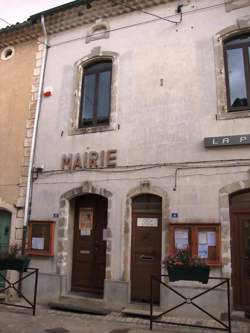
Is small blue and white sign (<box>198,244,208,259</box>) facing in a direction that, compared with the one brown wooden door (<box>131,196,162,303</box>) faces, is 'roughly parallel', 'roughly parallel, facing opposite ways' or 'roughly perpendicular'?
roughly parallel

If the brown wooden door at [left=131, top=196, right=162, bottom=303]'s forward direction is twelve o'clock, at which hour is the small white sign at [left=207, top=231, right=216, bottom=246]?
The small white sign is roughly at 10 o'clock from the brown wooden door.

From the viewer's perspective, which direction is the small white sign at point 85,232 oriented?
toward the camera

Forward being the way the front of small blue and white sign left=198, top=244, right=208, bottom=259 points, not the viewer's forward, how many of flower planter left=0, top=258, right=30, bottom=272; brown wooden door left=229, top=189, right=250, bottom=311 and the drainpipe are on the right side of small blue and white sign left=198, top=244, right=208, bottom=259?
2

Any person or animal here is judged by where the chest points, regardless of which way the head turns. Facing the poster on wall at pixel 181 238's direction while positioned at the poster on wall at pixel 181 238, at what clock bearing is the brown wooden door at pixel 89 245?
The brown wooden door is roughly at 4 o'clock from the poster on wall.

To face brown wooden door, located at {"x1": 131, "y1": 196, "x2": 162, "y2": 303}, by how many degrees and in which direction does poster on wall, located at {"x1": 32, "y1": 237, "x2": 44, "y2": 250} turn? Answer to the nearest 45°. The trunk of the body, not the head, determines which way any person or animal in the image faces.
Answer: approximately 45° to its left

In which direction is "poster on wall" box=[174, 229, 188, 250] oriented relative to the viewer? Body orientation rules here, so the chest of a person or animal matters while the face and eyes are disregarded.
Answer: toward the camera

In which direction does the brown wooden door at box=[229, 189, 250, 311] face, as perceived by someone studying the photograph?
facing the viewer

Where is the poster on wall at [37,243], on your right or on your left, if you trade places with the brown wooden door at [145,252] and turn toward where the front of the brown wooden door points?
on your right

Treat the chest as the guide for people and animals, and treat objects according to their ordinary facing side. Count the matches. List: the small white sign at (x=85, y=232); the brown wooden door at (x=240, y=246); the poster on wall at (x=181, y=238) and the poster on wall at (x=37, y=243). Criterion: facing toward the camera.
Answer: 4

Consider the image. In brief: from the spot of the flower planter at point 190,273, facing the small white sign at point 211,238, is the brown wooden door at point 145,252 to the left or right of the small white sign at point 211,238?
left

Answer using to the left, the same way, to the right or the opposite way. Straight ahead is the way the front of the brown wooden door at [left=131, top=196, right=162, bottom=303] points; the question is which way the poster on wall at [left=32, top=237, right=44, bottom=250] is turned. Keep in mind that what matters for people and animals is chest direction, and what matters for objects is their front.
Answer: the same way

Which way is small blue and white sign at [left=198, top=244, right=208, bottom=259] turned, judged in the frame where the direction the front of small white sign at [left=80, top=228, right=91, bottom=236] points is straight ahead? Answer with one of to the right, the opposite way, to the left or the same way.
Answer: the same way

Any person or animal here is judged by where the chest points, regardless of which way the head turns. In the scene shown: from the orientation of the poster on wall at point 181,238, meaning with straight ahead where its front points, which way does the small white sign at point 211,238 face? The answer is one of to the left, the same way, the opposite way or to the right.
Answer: the same way

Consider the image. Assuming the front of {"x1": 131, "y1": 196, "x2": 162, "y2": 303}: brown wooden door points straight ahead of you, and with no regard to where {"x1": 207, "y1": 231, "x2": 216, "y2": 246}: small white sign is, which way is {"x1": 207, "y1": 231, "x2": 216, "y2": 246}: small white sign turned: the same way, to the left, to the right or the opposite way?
the same way
